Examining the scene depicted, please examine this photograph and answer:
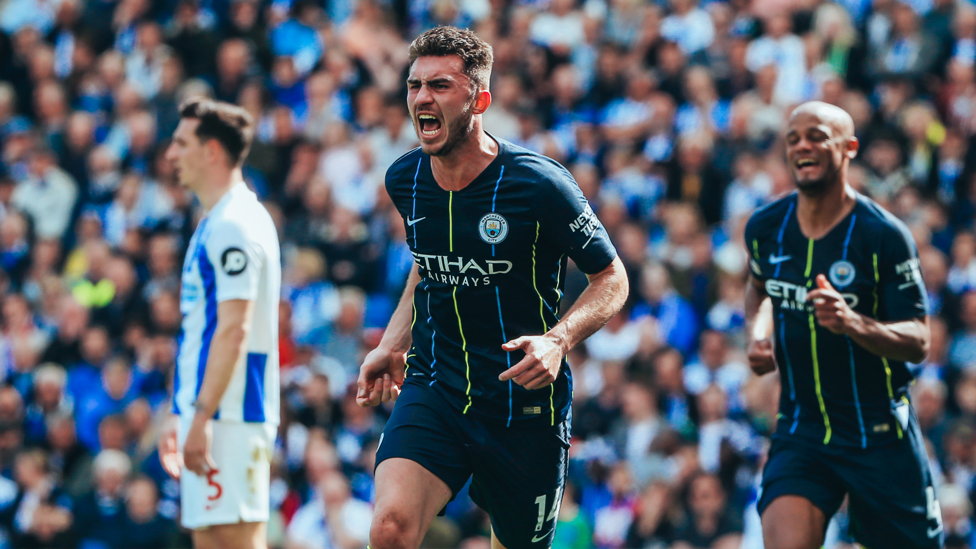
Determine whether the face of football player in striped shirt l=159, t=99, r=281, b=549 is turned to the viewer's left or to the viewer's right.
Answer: to the viewer's left

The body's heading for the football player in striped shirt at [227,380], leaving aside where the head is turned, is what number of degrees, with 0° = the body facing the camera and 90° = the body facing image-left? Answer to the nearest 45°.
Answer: approximately 90°
